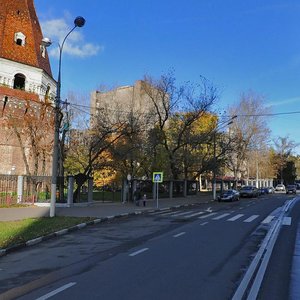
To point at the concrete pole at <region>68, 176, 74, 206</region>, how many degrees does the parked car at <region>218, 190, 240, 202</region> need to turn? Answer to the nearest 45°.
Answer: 0° — it already faces it

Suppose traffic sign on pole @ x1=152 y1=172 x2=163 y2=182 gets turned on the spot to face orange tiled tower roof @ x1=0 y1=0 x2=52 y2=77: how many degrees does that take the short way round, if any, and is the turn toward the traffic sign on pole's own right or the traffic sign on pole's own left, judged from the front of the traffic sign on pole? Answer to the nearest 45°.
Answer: approximately 135° to the traffic sign on pole's own right

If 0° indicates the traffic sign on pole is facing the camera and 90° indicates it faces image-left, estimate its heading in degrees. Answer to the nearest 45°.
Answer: approximately 0°

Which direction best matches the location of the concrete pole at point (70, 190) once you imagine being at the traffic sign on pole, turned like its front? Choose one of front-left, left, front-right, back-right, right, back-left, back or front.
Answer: right

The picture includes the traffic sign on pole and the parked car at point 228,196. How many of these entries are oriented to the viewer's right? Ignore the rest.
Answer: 0

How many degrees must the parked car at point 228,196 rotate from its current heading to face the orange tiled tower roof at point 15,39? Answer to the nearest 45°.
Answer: approximately 45° to its right

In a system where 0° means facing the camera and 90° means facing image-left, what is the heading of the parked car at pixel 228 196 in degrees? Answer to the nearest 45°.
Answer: approximately 45°

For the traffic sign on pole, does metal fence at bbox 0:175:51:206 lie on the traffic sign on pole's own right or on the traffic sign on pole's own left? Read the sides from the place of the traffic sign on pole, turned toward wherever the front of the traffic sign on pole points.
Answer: on the traffic sign on pole's own right

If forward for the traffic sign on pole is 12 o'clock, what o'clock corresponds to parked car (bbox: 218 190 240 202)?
The parked car is roughly at 7 o'clock from the traffic sign on pole.
